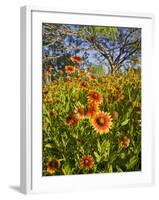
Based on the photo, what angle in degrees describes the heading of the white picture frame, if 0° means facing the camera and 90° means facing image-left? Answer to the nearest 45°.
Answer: approximately 315°
